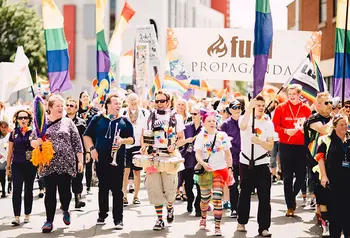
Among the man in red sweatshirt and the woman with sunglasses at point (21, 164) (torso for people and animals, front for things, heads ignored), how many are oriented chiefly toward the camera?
2

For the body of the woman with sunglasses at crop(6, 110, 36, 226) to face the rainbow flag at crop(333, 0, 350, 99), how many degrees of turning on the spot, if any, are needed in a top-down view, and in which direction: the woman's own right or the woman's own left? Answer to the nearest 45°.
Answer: approximately 90° to the woman's own left

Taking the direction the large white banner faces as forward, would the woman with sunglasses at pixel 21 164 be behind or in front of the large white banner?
in front

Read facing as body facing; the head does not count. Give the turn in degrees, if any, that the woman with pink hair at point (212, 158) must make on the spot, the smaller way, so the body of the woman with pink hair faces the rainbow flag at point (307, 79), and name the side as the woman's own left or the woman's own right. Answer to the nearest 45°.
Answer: approximately 135° to the woman's own left

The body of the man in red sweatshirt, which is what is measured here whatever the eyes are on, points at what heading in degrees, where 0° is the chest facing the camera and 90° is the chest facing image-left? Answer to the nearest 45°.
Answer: approximately 0°

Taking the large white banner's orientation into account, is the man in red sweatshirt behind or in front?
in front

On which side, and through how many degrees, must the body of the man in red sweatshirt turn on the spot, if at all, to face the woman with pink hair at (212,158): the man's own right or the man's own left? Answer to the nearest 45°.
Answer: approximately 45° to the man's own right
